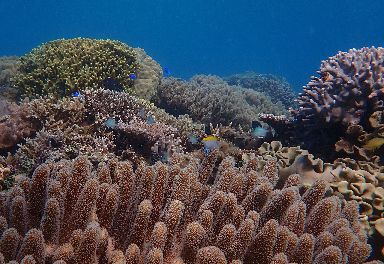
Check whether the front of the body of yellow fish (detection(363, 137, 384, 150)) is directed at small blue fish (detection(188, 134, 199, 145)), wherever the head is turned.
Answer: yes

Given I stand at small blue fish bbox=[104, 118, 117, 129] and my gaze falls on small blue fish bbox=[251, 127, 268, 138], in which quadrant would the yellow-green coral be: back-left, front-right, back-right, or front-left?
back-left

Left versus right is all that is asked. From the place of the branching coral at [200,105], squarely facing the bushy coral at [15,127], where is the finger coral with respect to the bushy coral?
left

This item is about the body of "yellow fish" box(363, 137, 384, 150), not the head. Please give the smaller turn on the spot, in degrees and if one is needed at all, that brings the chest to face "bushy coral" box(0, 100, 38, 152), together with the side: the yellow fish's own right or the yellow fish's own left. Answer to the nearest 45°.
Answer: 0° — it already faces it

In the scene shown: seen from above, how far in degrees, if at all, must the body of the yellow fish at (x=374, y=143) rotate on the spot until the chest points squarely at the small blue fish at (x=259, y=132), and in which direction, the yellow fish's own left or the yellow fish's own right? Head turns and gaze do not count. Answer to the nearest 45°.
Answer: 0° — it already faces it

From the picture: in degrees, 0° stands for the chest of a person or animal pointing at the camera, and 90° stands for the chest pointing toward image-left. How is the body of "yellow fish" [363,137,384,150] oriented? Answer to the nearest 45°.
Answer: approximately 90°
